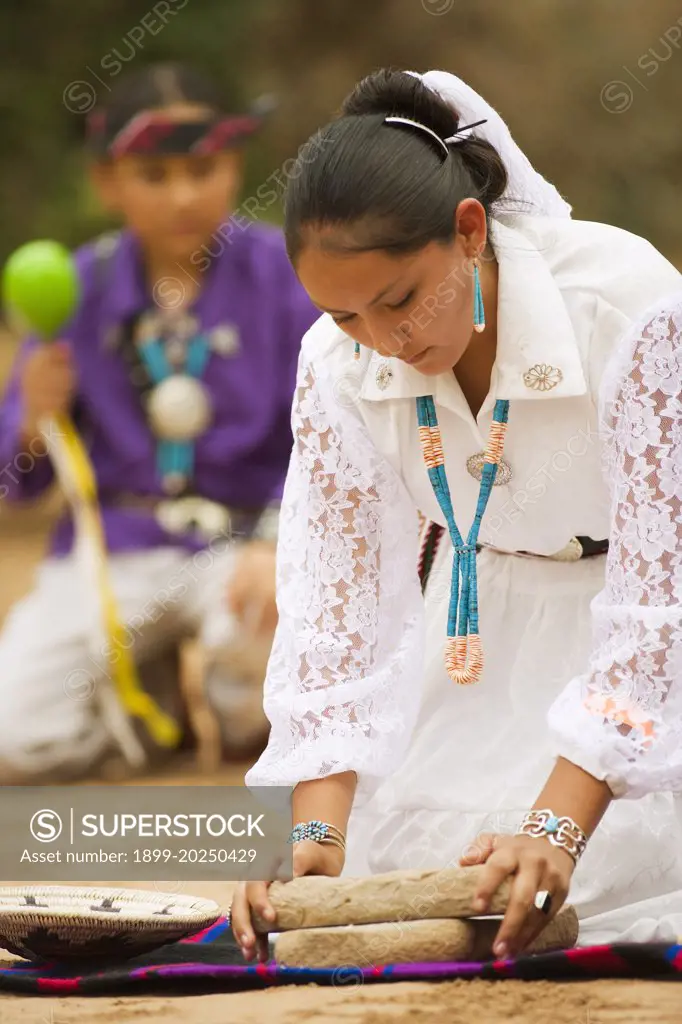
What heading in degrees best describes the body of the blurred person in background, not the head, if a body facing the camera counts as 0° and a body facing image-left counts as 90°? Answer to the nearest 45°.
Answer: approximately 0°
